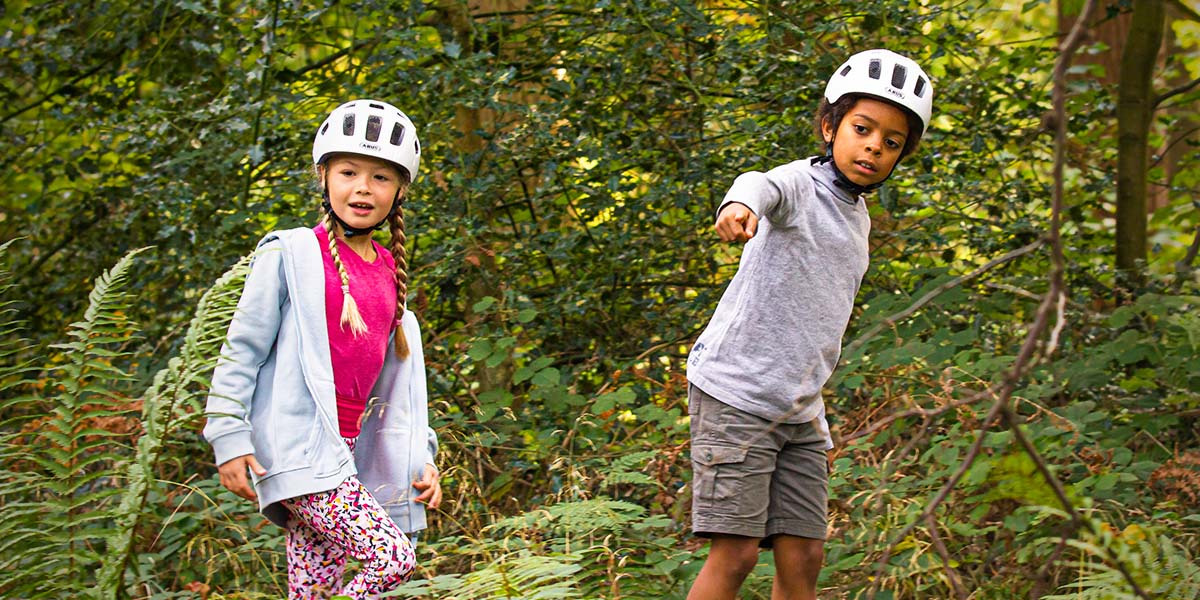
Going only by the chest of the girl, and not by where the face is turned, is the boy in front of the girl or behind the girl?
in front

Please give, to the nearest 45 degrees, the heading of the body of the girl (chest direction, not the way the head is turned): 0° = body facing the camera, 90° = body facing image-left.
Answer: approximately 315°

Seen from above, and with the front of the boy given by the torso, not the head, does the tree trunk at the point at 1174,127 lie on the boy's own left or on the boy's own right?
on the boy's own left

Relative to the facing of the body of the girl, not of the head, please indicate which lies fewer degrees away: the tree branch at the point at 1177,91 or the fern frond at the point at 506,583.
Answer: the fern frond

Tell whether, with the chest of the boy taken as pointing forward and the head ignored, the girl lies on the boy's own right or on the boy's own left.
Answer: on the boy's own right

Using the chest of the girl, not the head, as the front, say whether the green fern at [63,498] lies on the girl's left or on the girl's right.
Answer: on the girl's right

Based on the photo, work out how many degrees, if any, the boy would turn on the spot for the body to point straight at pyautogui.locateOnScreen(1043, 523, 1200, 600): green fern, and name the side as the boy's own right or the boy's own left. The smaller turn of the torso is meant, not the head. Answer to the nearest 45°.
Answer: approximately 45° to the boy's own left
